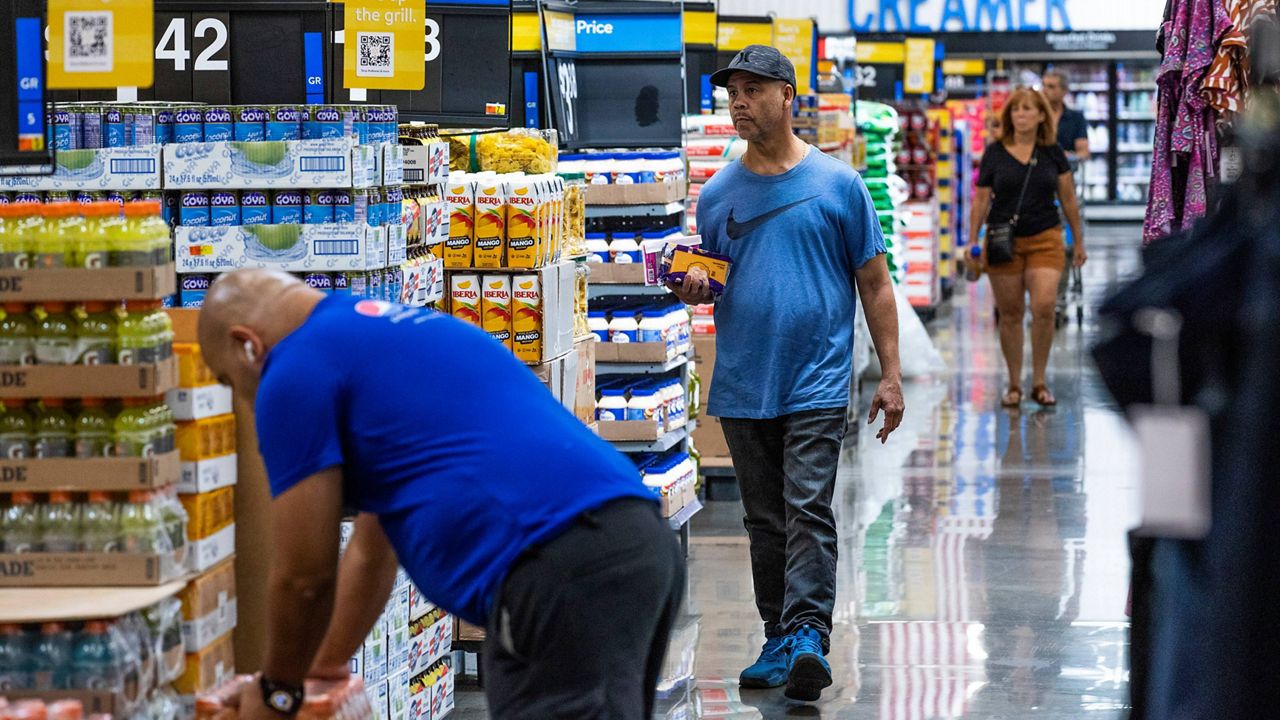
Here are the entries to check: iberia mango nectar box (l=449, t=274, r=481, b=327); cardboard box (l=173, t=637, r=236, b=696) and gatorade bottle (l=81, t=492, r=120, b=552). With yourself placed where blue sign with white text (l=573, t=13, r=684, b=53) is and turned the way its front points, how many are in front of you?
3

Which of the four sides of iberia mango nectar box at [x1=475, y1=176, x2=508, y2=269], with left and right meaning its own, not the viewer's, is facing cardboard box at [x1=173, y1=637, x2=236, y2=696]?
front

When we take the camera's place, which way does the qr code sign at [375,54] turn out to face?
facing the viewer

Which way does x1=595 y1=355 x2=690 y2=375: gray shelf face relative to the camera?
toward the camera

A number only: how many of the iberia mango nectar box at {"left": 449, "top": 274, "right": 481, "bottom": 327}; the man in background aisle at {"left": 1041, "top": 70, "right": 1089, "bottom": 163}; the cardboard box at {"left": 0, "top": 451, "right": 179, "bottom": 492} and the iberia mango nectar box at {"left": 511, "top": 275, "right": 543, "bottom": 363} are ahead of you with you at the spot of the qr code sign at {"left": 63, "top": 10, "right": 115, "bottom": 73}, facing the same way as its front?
1

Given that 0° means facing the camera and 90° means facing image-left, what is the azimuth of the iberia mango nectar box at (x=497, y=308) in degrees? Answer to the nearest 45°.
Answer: approximately 0°

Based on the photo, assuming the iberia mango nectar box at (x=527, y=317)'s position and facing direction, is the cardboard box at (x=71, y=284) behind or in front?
in front

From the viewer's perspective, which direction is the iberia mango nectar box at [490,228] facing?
toward the camera
